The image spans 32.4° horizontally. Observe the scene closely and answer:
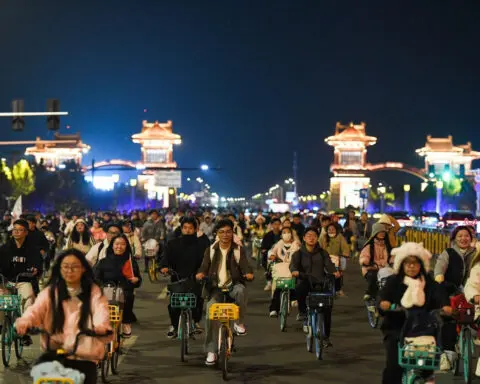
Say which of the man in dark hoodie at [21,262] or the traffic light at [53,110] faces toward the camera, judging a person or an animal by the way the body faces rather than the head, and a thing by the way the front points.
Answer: the man in dark hoodie

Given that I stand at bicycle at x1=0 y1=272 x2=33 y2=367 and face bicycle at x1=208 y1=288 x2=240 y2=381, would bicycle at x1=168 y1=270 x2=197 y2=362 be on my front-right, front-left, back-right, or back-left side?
front-left

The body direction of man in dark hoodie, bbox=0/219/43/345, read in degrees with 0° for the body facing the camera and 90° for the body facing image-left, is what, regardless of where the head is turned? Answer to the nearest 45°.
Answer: approximately 0°

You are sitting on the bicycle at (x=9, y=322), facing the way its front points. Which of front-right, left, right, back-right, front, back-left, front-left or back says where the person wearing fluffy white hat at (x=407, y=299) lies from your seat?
front-left

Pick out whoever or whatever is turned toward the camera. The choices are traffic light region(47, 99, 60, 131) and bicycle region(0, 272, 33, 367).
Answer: the bicycle

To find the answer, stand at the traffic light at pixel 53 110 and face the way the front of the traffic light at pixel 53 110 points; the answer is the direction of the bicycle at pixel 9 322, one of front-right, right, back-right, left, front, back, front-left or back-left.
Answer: back

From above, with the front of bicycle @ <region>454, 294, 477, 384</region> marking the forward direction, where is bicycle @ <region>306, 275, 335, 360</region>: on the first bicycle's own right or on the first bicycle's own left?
on the first bicycle's own right

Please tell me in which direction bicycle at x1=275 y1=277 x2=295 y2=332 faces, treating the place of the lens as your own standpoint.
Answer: facing the viewer

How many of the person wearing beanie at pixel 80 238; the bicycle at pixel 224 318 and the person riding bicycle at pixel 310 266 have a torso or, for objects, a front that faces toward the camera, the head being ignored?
3

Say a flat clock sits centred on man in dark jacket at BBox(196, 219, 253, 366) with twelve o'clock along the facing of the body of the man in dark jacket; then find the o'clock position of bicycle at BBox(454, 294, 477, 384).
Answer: The bicycle is roughly at 10 o'clock from the man in dark jacket.

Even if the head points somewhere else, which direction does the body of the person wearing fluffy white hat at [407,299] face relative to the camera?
toward the camera

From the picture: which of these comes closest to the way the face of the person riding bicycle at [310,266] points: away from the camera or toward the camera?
toward the camera

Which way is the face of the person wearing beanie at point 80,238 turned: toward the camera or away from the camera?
toward the camera

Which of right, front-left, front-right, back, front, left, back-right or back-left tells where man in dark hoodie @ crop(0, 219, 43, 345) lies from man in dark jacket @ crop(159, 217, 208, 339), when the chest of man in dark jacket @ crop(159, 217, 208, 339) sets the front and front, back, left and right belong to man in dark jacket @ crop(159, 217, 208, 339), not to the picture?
right
